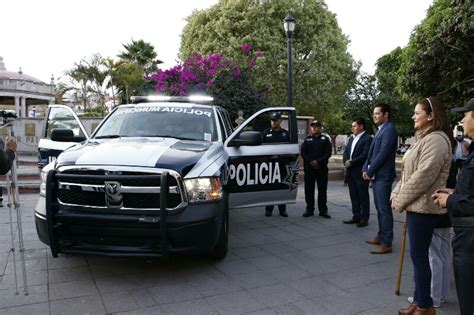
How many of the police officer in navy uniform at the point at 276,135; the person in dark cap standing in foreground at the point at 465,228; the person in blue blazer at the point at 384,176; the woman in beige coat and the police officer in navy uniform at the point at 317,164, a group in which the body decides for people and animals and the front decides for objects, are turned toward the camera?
2

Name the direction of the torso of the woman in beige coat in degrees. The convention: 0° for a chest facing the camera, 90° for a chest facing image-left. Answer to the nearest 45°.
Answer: approximately 90°

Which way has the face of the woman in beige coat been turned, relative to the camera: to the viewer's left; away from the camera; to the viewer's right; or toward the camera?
to the viewer's left

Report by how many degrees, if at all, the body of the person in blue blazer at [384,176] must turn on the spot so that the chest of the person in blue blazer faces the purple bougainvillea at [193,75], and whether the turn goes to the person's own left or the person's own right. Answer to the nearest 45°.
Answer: approximately 45° to the person's own right

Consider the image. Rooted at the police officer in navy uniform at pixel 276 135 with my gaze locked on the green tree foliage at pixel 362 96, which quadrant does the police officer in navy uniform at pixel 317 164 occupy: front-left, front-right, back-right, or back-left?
front-right

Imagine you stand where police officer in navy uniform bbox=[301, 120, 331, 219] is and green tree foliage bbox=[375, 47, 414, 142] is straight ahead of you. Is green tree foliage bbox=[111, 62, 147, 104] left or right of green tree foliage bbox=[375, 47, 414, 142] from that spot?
left

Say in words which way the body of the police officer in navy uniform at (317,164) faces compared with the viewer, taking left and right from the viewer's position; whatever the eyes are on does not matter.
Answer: facing the viewer

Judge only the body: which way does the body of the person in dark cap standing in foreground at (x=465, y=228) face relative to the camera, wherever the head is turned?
to the viewer's left

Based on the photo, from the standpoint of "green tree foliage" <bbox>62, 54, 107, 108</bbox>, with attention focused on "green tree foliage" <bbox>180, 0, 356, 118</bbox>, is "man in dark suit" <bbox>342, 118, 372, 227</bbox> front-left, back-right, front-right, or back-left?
front-right

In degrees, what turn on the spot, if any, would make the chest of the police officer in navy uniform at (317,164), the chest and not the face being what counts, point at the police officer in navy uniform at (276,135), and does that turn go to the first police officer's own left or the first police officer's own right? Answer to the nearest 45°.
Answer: approximately 90° to the first police officer's own right

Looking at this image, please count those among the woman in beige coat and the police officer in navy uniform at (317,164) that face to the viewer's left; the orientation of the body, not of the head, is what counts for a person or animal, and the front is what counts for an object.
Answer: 1

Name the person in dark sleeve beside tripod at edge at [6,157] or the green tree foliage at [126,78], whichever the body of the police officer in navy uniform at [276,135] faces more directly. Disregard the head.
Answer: the person in dark sleeve beside tripod at edge

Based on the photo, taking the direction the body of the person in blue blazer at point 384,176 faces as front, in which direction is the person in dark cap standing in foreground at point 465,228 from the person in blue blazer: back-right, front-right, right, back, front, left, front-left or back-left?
left

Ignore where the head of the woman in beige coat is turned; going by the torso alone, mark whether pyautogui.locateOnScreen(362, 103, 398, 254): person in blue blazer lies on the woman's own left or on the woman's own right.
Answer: on the woman's own right

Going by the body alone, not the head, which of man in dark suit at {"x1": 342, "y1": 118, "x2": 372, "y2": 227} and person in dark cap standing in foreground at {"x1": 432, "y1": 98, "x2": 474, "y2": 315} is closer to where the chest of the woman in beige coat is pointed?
the man in dark suit

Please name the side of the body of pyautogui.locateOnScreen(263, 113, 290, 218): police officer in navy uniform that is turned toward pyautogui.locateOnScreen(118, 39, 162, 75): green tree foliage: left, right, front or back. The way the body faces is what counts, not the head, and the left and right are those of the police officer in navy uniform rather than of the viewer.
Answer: back

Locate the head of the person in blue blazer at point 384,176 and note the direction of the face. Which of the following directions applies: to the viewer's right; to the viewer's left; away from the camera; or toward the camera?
to the viewer's left

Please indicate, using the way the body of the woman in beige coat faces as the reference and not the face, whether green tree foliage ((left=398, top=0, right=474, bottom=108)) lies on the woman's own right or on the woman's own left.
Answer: on the woman's own right

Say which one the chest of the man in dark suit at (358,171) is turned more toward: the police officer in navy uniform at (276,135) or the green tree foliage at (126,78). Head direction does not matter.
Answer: the police officer in navy uniform
